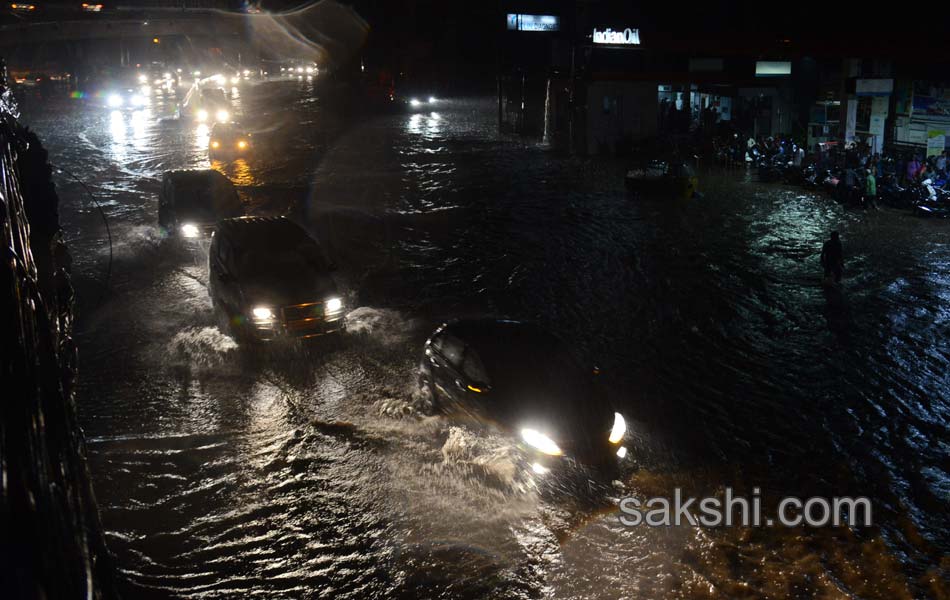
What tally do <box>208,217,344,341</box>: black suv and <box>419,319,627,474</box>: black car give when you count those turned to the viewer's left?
0

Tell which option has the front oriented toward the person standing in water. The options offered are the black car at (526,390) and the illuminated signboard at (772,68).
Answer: the illuminated signboard

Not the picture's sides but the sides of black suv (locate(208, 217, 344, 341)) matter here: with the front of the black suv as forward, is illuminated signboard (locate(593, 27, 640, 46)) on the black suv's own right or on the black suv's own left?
on the black suv's own left

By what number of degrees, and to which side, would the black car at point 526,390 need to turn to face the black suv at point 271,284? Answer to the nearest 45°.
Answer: approximately 180°

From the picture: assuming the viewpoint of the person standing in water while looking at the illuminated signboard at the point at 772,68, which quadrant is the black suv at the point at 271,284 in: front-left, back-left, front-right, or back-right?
back-left

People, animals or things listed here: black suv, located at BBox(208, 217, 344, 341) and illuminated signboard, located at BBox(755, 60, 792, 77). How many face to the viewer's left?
0

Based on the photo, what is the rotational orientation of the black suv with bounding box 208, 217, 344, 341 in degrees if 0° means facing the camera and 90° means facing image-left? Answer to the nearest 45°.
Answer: approximately 315°

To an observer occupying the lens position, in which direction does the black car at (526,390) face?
facing the viewer and to the right of the viewer

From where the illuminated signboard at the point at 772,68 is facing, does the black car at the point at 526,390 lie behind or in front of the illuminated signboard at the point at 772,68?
in front

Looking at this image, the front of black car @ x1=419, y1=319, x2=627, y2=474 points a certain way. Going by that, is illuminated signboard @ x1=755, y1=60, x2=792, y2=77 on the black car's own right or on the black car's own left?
on the black car's own left

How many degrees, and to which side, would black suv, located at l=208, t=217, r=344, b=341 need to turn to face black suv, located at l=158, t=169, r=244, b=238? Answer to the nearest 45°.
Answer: approximately 135° to its left

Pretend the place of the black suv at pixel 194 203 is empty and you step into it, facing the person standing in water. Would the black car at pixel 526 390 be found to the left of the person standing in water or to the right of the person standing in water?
right
